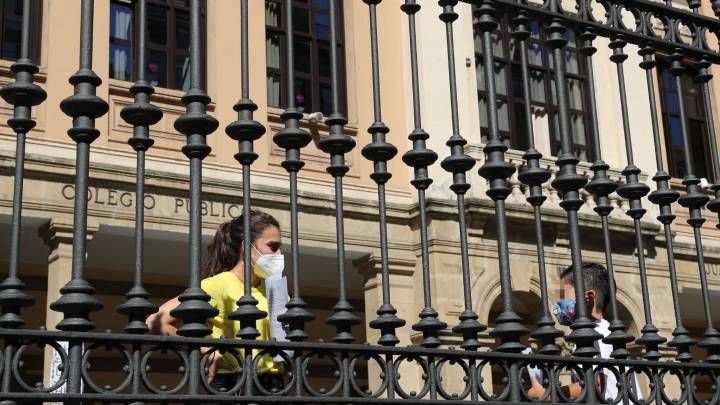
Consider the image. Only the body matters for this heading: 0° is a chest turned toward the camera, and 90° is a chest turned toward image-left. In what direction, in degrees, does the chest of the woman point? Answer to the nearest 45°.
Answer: approximately 270°

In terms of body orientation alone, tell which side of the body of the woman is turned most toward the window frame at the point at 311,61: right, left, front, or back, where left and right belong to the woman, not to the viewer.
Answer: left

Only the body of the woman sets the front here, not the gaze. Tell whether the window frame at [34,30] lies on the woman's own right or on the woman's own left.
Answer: on the woman's own left
